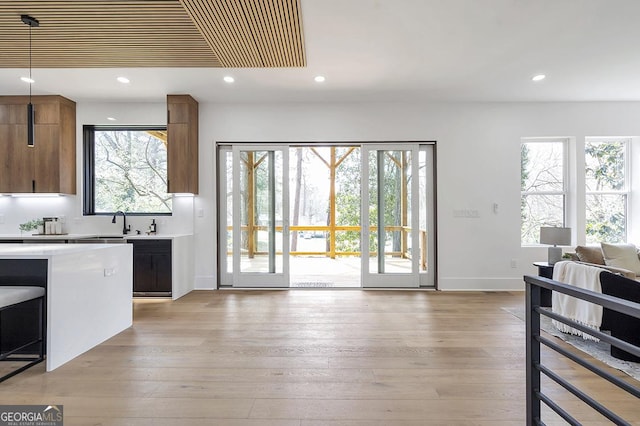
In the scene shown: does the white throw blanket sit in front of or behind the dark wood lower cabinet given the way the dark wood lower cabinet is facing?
in front

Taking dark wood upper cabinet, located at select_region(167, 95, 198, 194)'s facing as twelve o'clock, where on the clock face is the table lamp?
The table lamp is roughly at 10 o'clock from the dark wood upper cabinet.

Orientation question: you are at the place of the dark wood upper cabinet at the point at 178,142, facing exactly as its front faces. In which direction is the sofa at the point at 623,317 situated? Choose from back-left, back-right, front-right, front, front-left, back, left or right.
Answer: front-left

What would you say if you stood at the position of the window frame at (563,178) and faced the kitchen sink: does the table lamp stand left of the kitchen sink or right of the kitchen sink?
left

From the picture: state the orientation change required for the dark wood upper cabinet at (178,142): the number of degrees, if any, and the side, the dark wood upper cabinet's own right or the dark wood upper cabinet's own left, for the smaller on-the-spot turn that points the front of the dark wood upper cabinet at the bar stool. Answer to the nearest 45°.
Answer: approximately 45° to the dark wood upper cabinet's own right

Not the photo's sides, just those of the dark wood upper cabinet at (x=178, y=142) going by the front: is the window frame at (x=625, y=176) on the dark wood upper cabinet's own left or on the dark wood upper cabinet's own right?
on the dark wood upper cabinet's own left

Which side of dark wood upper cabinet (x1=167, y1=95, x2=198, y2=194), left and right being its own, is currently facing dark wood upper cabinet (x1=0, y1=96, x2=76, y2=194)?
right

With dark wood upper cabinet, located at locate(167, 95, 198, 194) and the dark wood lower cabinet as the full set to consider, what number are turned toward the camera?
2

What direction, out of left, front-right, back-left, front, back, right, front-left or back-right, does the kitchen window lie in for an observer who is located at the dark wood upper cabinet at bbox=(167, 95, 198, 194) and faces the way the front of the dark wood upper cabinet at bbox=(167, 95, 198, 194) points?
back-right
